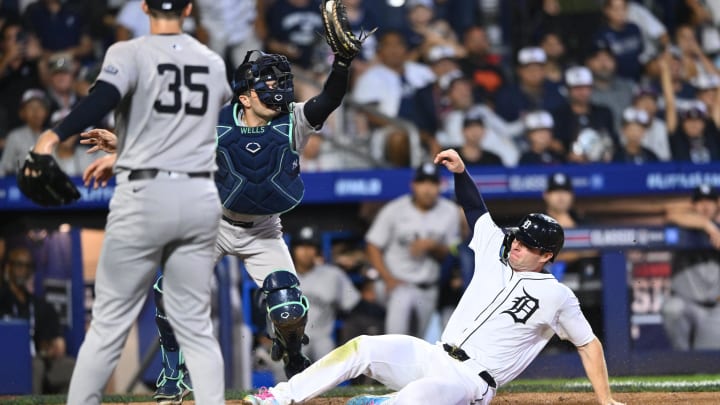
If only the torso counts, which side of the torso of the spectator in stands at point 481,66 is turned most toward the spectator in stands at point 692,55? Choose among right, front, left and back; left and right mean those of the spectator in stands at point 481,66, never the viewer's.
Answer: left

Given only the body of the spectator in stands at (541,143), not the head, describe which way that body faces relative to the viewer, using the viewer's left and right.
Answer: facing the viewer

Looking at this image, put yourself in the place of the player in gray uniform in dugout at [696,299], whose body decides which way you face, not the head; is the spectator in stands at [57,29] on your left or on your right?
on your right

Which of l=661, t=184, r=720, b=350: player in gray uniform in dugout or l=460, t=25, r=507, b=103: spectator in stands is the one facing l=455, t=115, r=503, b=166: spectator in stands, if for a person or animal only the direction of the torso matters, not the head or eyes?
l=460, t=25, r=507, b=103: spectator in stands

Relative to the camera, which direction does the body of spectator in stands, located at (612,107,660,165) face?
toward the camera

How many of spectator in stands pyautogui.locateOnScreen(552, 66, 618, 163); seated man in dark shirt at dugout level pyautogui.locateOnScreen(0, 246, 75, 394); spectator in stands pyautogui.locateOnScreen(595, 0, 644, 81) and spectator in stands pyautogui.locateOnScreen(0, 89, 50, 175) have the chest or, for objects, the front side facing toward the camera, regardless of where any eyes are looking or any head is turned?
4

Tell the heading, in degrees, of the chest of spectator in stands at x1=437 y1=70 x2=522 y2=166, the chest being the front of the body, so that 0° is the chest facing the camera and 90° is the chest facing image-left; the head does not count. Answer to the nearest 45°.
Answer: approximately 0°

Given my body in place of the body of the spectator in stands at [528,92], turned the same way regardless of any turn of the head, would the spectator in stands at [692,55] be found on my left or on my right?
on my left

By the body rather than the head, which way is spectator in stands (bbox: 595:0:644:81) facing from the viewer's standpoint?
toward the camera

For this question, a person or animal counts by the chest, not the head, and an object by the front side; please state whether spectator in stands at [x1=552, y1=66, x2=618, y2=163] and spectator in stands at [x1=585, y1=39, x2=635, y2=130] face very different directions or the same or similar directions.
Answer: same or similar directions

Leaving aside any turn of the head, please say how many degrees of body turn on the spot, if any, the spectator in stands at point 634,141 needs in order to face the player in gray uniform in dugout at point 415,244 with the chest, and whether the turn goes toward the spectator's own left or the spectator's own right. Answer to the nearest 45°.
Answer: approximately 45° to the spectator's own right

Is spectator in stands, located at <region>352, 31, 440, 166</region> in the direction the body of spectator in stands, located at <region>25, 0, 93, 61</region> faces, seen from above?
no

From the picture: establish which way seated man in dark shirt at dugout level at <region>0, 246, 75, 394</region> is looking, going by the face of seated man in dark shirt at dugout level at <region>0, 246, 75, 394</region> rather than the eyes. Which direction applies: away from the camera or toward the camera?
toward the camera

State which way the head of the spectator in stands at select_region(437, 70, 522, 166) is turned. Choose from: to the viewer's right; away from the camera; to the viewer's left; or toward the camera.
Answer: toward the camera

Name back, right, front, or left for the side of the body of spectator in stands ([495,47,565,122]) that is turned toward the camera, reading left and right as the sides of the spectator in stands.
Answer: front

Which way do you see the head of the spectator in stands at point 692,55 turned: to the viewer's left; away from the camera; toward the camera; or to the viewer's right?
toward the camera

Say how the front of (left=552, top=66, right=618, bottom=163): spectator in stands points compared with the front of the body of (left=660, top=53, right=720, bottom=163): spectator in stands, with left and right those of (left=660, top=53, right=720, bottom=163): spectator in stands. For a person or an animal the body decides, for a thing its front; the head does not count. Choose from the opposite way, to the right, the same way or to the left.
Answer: the same way
